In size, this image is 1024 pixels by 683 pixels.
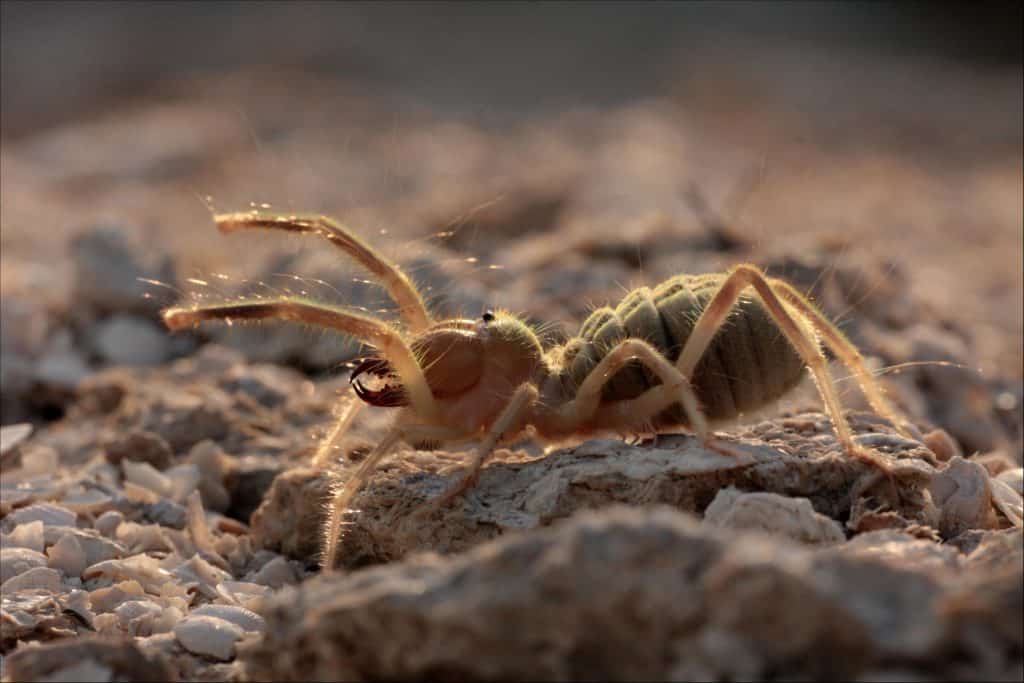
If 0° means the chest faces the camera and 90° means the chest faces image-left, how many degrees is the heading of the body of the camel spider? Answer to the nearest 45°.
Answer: approximately 90°

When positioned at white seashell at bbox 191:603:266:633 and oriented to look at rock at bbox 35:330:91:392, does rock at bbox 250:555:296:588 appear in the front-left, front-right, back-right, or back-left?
front-right

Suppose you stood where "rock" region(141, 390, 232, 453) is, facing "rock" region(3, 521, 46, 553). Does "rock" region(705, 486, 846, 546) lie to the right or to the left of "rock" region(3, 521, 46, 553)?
left

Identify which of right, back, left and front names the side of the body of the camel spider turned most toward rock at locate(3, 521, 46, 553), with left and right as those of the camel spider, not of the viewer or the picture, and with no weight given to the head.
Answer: front

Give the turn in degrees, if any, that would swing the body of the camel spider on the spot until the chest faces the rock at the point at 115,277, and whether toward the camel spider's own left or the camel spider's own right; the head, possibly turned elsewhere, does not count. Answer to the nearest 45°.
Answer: approximately 45° to the camel spider's own right

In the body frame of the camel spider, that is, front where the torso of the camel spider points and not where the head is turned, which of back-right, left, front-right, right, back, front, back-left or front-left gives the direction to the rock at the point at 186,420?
front-right

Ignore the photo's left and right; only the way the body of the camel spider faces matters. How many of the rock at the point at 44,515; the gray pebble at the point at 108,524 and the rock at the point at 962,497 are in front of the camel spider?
2

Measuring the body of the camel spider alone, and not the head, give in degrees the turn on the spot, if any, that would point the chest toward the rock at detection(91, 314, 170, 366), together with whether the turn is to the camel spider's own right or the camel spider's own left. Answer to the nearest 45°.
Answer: approximately 45° to the camel spider's own right

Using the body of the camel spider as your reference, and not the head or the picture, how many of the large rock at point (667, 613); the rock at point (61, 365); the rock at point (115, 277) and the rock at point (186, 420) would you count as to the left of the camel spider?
1

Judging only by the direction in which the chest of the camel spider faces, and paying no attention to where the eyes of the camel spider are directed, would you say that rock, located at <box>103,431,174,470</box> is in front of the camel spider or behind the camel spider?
in front

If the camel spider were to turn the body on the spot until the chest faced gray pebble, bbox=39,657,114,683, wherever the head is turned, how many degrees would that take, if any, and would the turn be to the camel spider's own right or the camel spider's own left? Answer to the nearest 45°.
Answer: approximately 45° to the camel spider's own left

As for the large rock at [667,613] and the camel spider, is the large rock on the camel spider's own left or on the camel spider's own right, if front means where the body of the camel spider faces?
on the camel spider's own left

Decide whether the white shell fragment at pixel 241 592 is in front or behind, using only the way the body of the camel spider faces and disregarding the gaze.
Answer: in front
